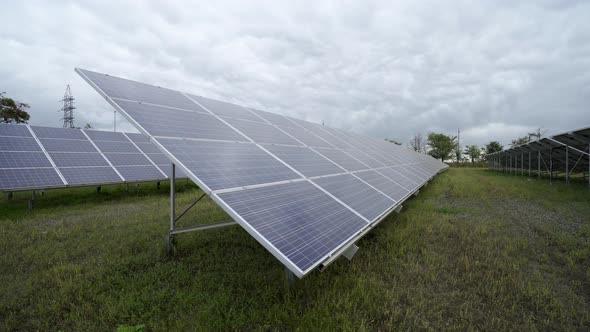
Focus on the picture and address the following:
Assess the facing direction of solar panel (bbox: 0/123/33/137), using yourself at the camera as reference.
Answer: facing the viewer and to the right of the viewer

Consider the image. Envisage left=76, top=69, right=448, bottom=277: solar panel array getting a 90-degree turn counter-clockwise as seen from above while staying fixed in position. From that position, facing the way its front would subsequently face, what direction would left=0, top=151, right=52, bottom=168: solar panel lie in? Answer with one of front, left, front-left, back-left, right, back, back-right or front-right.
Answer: left

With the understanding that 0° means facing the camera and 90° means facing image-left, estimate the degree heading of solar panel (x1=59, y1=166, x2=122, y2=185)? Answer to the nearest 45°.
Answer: approximately 315°

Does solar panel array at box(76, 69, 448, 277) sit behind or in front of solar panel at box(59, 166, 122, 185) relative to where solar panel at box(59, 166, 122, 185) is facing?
in front

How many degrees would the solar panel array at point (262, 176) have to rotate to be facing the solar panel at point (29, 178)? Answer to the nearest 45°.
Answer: approximately 180°

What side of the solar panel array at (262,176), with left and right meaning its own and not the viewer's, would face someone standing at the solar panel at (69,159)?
back

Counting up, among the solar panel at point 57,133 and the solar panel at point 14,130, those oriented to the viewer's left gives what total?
0

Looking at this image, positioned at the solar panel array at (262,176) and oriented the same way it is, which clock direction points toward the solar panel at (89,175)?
The solar panel is roughly at 6 o'clock from the solar panel array.

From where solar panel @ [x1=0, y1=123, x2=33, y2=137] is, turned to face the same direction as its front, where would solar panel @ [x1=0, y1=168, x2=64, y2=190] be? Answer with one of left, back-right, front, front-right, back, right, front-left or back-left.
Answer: front-right

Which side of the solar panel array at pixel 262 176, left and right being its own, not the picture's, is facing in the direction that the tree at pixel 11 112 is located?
back

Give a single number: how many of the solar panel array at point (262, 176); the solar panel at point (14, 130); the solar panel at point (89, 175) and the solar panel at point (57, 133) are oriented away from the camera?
0

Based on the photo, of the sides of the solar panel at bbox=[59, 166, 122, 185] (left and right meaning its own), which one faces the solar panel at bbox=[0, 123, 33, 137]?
back

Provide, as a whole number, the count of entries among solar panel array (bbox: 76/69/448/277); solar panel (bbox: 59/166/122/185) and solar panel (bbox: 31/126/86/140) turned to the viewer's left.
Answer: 0

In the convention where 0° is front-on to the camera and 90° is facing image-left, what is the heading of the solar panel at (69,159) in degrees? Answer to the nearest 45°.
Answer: approximately 315°

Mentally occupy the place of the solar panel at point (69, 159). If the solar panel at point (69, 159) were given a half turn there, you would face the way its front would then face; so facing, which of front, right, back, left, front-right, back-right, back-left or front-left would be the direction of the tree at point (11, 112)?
front-right

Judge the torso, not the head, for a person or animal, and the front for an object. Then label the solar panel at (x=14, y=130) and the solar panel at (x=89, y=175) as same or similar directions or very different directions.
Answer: same or similar directions

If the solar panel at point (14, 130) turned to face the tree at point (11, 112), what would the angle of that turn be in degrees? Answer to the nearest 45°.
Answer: approximately 135° to its left

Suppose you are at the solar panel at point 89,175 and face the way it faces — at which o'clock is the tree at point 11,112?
The tree is roughly at 7 o'clock from the solar panel.
